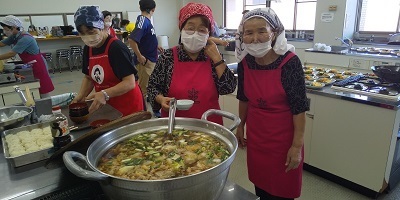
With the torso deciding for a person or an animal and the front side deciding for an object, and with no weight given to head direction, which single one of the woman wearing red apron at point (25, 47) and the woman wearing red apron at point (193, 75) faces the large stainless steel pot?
the woman wearing red apron at point (193, 75)

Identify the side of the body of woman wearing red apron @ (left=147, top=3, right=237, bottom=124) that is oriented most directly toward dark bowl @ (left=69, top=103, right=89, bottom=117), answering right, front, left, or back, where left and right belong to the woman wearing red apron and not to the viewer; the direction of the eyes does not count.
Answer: right

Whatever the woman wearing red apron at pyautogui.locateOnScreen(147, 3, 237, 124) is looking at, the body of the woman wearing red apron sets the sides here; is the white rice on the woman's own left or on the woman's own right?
on the woman's own right

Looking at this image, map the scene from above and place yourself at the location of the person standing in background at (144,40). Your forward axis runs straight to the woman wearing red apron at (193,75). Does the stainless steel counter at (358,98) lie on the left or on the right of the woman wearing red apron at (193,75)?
left

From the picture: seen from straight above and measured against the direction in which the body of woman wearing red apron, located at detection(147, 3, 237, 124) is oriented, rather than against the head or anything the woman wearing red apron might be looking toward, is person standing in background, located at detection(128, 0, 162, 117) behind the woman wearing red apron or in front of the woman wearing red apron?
behind

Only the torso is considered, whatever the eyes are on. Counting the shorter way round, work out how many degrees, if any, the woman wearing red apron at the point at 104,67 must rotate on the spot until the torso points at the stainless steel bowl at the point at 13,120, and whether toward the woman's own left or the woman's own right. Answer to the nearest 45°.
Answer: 0° — they already face it

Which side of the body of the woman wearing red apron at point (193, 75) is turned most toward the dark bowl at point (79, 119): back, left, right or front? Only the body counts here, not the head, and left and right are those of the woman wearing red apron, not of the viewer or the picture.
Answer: right
